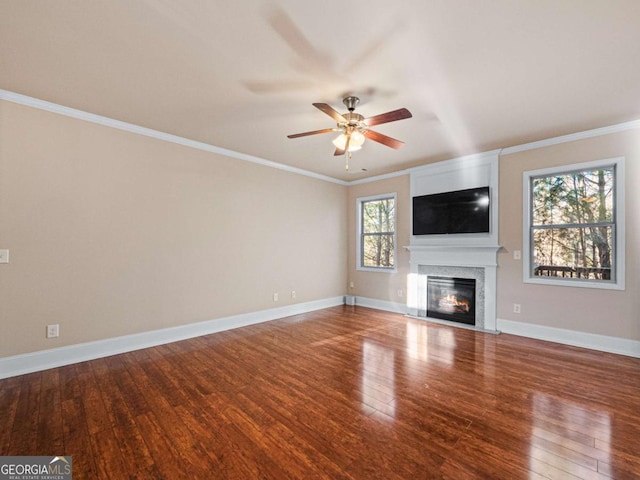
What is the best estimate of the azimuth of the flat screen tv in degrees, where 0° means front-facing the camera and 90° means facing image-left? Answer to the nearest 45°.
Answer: approximately 45°

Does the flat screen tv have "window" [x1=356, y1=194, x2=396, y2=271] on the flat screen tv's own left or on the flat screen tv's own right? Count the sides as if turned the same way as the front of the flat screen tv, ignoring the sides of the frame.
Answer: on the flat screen tv's own right

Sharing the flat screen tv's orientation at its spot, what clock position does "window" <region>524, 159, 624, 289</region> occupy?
The window is roughly at 8 o'clock from the flat screen tv.
